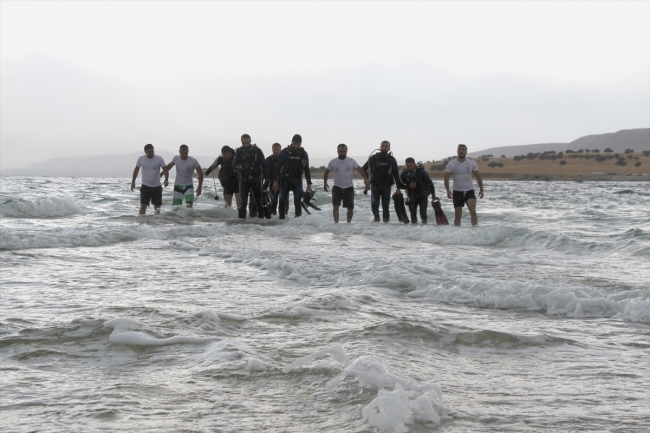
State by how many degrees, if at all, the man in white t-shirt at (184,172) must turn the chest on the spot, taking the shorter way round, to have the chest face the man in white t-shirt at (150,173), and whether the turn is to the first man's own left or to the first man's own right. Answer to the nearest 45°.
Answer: approximately 45° to the first man's own right

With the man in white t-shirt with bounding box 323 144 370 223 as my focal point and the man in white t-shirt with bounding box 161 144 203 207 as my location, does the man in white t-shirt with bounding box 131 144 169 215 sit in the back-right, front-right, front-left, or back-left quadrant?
back-right

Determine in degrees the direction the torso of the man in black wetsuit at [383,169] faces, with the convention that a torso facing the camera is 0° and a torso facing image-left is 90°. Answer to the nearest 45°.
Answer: approximately 0°

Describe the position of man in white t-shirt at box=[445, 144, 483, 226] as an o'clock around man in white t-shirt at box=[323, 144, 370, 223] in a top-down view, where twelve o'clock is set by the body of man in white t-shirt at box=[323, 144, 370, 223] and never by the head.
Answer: man in white t-shirt at box=[445, 144, 483, 226] is roughly at 10 o'clock from man in white t-shirt at box=[323, 144, 370, 223].

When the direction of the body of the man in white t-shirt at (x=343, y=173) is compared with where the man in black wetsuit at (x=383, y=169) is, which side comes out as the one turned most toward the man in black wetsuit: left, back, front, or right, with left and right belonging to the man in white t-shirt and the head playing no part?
left

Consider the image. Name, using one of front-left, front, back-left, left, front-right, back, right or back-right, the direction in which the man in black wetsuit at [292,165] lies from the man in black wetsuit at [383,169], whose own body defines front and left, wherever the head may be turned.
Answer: right

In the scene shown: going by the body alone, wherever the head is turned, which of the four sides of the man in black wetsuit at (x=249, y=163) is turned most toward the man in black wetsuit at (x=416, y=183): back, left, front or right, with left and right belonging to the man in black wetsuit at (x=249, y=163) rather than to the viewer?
left

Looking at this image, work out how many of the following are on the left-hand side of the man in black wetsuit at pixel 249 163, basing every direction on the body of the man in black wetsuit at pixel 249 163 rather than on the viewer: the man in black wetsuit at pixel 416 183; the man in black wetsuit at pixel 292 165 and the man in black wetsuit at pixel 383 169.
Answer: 3

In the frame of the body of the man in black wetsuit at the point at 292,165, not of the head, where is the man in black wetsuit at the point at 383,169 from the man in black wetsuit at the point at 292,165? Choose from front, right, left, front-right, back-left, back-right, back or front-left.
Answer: left

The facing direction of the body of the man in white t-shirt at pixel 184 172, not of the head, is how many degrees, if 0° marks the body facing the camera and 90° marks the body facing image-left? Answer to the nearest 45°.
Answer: approximately 0°

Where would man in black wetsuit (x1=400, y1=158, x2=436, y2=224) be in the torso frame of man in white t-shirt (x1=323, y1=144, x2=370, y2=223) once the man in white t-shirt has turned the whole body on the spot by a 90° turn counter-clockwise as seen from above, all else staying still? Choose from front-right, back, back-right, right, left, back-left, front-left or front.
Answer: front
